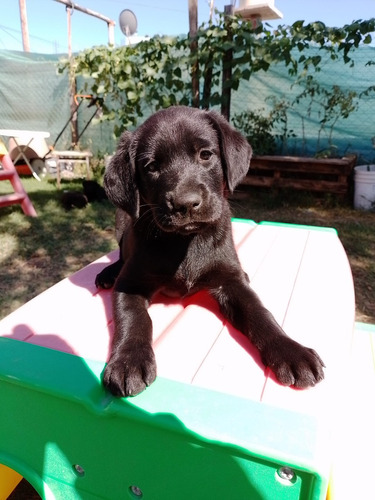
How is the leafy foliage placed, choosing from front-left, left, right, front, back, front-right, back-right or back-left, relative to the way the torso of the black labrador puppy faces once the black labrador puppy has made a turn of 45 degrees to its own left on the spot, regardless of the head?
back-left

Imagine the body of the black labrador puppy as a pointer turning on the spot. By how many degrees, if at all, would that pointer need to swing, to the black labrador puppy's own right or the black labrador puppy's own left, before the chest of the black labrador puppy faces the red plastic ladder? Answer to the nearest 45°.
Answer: approximately 135° to the black labrador puppy's own right

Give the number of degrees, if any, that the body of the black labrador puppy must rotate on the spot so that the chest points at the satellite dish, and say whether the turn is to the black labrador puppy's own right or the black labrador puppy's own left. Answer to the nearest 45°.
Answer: approximately 180°

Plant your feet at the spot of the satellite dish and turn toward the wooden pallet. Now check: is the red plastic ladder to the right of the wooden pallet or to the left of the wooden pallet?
right

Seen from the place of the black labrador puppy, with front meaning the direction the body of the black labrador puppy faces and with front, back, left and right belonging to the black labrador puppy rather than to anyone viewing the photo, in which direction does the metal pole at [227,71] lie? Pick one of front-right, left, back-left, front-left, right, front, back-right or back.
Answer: back

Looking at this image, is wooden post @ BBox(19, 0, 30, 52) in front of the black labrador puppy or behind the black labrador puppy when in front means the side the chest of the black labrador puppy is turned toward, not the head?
behind

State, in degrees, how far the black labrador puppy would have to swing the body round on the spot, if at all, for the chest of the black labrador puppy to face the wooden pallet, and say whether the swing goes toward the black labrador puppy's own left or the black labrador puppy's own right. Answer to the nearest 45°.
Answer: approximately 180°

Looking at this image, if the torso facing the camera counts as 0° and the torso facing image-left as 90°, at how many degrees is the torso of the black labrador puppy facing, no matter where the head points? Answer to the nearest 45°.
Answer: approximately 0°
